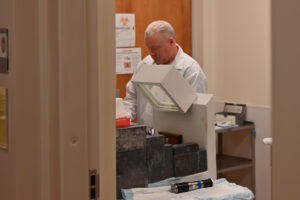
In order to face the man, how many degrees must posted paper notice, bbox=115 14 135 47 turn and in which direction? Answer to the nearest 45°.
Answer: approximately 45° to its left

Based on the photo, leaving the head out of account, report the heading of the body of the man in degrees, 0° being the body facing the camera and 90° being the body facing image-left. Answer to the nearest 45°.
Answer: approximately 45°

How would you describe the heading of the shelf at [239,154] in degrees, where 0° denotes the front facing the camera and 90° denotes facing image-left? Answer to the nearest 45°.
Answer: approximately 45°

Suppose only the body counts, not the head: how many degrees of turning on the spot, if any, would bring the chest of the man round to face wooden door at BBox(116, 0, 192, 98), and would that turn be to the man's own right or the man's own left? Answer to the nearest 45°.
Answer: approximately 135° to the man's own right

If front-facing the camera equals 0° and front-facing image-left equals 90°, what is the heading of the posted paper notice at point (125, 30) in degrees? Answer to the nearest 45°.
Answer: approximately 0°
